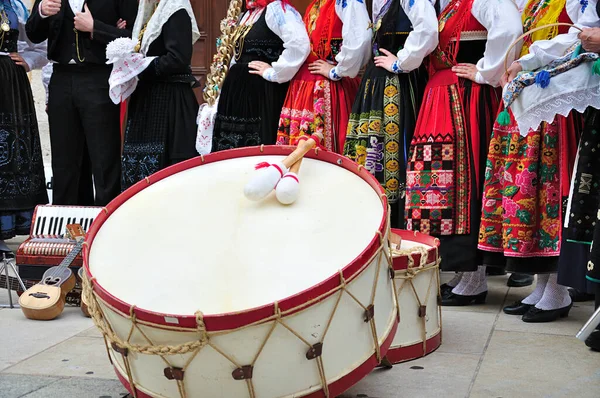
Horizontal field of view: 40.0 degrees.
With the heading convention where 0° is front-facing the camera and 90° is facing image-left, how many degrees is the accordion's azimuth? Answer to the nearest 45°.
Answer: approximately 0°
